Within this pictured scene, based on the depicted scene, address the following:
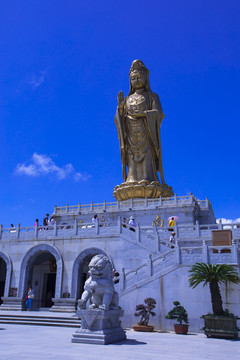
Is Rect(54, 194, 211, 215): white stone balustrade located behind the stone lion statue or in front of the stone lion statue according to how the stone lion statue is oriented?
behind

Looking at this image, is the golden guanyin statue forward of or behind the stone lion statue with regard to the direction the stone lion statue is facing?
behind

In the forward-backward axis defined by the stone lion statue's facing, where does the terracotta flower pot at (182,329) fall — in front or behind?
behind

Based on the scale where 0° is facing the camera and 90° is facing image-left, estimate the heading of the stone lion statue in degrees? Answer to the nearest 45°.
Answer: approximately 45°

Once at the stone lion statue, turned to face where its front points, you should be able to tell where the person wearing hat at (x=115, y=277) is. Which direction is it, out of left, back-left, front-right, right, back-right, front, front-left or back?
back-right

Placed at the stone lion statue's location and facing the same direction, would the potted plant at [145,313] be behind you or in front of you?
behind

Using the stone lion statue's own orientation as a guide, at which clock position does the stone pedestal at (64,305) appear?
The stone pedestal is roughly at 4 o'clock from the stone lion statue.

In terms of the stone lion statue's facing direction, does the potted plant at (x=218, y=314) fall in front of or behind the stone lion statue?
behind

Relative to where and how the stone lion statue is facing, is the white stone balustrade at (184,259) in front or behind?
behind

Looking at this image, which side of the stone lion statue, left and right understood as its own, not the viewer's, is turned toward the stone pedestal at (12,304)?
right
